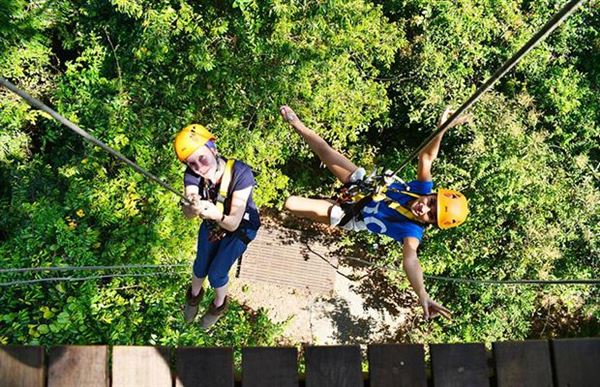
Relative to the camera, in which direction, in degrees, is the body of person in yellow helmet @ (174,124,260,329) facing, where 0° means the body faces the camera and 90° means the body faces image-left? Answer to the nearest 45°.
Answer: approximately 45°
